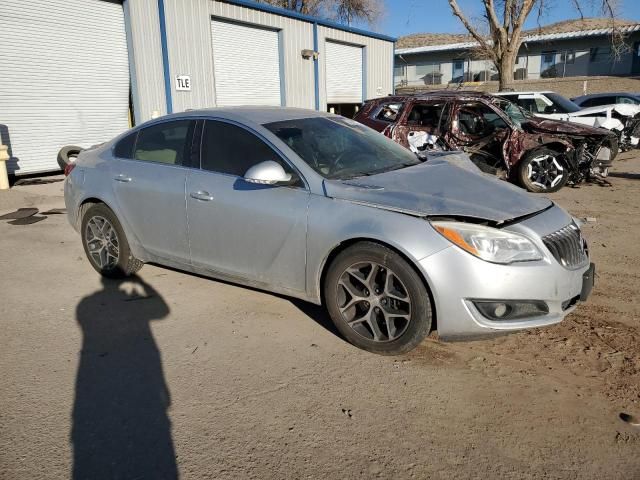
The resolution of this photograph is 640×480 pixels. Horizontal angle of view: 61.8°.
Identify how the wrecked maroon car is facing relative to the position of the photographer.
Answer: facing the viewer and to the right of the viewer

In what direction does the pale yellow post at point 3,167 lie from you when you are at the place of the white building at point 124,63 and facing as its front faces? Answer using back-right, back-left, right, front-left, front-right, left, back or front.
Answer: right

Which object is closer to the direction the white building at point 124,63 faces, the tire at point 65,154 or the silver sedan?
the silver sedan

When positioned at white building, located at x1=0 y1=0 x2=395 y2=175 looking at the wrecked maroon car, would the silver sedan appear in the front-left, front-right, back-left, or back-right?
front-right

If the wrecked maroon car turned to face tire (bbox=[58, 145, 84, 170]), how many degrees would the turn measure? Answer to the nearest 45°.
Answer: approximately 135° to its right

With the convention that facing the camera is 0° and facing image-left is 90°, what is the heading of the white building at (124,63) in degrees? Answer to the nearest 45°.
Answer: approximately 315°

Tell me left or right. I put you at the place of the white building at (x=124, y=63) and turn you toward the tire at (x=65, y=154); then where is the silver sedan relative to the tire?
left

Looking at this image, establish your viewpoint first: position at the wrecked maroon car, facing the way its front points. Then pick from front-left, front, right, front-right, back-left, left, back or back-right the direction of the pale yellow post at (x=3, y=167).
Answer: back-right

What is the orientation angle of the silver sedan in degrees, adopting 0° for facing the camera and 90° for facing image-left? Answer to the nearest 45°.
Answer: approximately 315°

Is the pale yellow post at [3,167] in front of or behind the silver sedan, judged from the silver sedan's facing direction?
behind

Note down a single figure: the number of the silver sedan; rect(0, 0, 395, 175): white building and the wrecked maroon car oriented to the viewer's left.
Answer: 0

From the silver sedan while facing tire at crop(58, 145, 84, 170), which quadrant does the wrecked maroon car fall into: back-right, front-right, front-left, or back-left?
front-right
